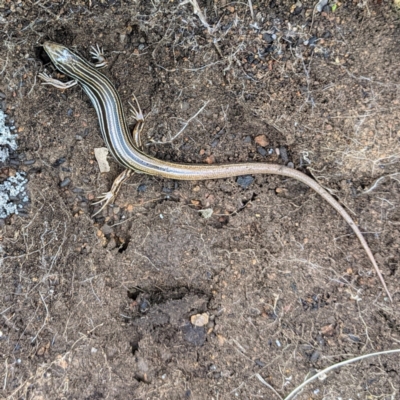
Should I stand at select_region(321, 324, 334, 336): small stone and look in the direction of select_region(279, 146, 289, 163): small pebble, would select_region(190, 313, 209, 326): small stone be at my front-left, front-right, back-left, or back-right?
front-left

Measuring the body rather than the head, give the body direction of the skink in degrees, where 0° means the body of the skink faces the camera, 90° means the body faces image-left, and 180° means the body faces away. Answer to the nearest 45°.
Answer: approximately 135°

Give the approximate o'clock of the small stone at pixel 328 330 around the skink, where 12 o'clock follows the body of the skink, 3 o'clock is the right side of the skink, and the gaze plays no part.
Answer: The small stone is roughly at 5 o'clock from the skink.

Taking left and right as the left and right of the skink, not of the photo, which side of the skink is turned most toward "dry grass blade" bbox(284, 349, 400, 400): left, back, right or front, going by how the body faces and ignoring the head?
back

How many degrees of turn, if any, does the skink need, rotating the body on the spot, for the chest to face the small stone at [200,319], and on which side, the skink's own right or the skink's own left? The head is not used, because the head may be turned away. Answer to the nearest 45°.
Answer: approximately 180°

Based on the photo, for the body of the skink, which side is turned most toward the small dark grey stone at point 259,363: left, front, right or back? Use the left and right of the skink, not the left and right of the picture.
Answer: back
